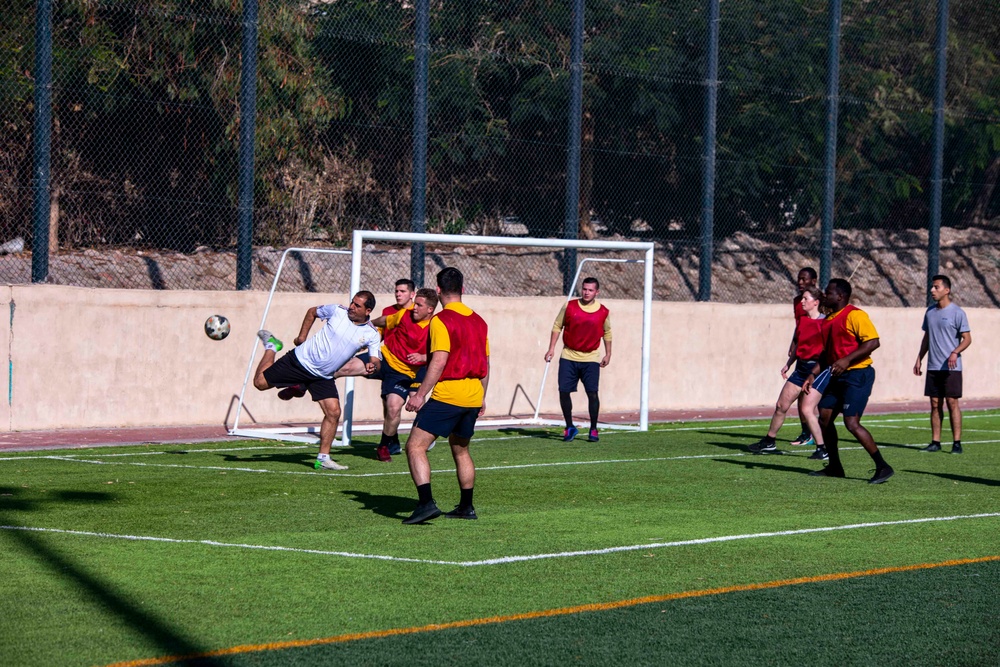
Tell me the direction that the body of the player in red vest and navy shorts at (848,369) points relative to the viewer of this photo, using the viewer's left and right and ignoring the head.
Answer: facing to the left of the viewer

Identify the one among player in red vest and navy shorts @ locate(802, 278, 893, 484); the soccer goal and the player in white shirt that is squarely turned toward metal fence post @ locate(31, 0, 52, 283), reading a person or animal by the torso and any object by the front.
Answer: the player in red vest and navy shorts

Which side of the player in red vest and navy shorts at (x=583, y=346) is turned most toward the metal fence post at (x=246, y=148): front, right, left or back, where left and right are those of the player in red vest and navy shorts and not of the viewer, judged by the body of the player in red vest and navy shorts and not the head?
right

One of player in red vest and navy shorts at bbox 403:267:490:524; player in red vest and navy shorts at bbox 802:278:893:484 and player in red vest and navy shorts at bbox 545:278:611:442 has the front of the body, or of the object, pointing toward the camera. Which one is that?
player in red vest and navy shorts at bbox 545:278:611:442

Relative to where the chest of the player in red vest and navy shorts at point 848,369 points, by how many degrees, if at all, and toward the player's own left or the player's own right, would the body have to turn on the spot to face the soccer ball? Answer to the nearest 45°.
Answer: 0° — they already face it

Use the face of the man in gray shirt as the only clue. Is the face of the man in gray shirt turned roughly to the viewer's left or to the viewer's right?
to the viewer's left

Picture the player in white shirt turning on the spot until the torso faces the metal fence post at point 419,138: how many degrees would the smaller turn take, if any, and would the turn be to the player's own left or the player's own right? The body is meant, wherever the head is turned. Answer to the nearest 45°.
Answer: approximately 135° to the player's own left

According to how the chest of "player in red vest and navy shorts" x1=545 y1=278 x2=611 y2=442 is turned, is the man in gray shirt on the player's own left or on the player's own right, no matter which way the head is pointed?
on the player's own left

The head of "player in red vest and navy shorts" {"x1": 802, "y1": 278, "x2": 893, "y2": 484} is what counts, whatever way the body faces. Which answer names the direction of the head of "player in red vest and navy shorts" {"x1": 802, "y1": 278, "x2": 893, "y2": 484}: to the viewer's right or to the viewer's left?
to the viewer's left

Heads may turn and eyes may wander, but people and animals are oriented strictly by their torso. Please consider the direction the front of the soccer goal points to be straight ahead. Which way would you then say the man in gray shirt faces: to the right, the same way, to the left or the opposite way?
to the right
